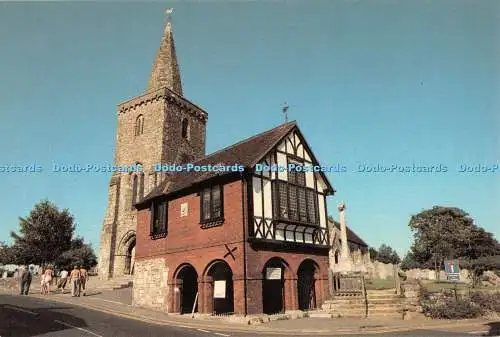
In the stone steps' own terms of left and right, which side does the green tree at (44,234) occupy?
on its right

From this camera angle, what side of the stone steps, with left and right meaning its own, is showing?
front

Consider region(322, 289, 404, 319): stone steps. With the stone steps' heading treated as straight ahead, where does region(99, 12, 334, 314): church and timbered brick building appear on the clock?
The church and timbered brick building is roughly at 3 o'clock from the stone steps.

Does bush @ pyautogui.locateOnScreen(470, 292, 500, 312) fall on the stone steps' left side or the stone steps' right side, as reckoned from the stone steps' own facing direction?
on its left

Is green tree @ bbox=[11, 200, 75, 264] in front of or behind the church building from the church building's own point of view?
behind

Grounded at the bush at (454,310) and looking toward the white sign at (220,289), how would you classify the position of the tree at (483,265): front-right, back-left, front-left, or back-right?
back-right

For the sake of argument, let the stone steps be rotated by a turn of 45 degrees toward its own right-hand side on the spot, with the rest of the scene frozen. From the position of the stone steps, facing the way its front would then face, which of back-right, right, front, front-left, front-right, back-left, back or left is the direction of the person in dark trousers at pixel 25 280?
front-right

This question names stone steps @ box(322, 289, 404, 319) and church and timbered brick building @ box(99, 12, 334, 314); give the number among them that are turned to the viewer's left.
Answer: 0

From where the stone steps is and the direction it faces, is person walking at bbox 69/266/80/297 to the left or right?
on its right

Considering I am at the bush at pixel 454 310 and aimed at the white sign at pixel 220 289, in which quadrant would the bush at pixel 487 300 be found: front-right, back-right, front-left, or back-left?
back-right

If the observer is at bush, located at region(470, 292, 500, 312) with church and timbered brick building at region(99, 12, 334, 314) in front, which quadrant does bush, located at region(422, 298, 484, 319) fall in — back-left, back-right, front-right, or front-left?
front-left
